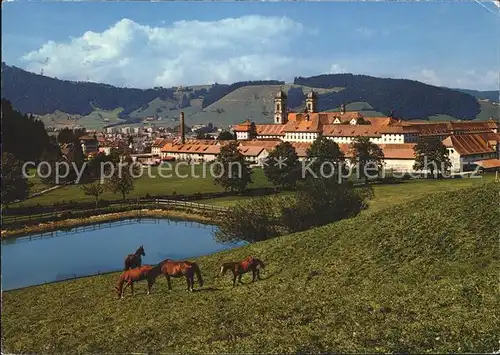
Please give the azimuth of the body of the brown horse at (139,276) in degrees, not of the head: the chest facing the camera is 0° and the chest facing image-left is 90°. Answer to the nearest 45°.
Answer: approximately 90°

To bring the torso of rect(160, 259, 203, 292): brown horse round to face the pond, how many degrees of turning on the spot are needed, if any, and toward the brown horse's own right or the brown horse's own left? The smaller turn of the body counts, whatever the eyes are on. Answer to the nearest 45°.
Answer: approximately 45° to the brown horse's own right

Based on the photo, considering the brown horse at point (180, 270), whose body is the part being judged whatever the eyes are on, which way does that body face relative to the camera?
to the viewer's left

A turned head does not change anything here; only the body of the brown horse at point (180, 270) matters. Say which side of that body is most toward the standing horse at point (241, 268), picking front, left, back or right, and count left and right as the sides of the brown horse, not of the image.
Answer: back

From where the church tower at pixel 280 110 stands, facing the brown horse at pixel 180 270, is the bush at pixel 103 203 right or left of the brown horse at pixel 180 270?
right

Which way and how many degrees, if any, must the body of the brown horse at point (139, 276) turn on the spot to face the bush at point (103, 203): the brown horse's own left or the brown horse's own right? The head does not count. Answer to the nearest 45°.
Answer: approximately 90° to the brown horse's own right

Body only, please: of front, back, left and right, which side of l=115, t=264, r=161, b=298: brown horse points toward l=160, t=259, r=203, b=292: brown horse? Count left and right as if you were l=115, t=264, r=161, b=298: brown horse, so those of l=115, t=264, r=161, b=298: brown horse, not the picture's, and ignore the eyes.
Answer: back

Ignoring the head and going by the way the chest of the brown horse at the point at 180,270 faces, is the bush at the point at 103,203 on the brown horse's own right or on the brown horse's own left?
on the brown horse's own right

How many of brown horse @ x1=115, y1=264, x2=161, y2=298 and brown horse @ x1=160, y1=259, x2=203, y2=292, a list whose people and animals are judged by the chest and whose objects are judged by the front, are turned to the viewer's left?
2

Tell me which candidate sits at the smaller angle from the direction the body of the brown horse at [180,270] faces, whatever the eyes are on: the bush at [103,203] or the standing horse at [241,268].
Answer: the bush
